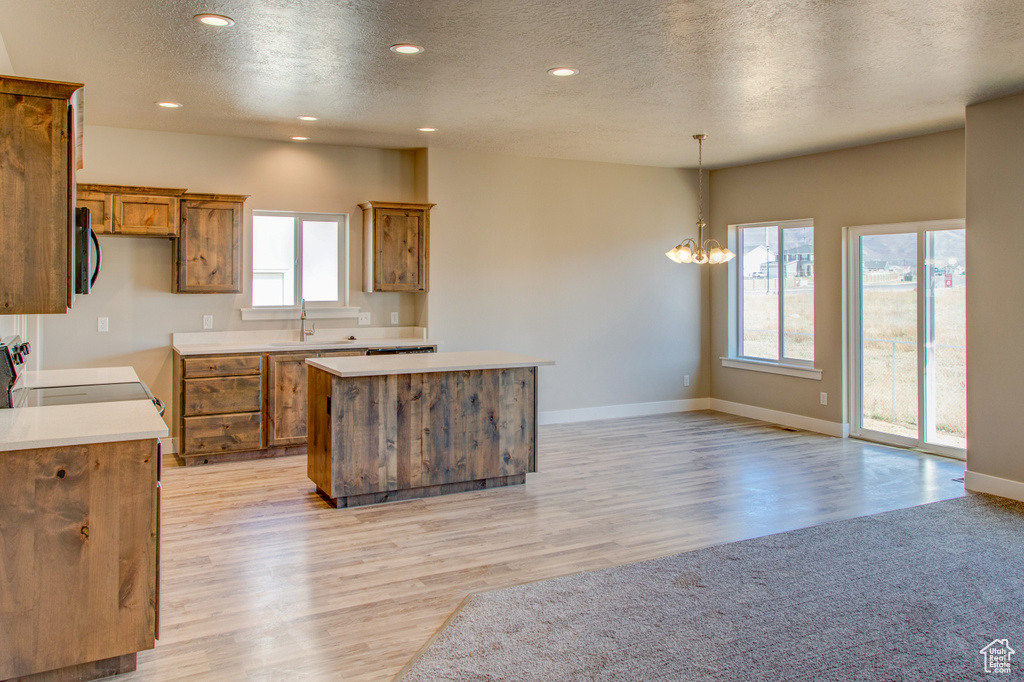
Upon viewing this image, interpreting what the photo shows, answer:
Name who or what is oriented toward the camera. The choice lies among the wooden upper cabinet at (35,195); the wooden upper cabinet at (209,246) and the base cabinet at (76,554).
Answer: the wooden upper cabinet at (209,246)

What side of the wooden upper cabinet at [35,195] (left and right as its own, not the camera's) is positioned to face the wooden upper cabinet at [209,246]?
left

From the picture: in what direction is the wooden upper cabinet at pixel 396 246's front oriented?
toward the camera

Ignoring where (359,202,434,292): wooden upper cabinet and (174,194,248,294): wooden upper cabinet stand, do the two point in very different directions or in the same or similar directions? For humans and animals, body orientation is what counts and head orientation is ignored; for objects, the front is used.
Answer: same or similar directions

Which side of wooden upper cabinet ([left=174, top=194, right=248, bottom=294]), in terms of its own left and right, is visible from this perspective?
front

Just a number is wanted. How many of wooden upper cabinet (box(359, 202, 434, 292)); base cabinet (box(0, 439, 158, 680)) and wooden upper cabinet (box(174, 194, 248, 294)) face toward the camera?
2

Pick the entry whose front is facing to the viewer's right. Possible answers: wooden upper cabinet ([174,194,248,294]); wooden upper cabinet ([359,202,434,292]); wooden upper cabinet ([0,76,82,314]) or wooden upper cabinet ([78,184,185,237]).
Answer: wooden upper cabinet ([0,76,82,314])

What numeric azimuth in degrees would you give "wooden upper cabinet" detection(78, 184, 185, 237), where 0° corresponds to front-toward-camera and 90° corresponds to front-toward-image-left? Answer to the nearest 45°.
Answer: approximately 0°

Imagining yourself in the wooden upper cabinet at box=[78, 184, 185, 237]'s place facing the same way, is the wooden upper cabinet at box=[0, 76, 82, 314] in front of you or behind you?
in front

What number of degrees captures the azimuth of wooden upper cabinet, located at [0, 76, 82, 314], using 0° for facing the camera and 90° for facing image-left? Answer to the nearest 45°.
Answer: approximately 270°

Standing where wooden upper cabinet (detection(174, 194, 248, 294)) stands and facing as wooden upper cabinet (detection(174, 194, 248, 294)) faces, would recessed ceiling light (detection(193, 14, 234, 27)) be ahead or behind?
ahead

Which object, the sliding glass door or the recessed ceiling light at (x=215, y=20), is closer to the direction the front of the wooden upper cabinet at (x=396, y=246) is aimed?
the recessed ceiling light

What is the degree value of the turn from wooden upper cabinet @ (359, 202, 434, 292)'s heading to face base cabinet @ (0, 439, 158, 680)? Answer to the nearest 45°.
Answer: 0° — it already faces it

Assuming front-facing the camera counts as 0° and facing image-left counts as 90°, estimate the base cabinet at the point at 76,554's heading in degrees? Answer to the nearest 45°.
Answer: approximately 270°

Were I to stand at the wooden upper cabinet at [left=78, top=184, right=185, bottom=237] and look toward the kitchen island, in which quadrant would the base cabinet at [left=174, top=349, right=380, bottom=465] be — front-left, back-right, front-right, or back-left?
front-left

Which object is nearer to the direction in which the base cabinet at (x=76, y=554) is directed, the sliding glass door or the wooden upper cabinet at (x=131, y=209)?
the sliding glass door
